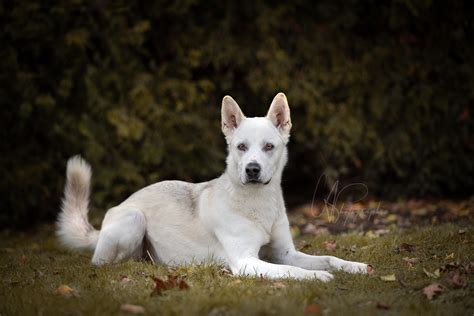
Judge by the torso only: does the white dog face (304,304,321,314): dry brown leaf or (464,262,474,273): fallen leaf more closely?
the fallen leaf

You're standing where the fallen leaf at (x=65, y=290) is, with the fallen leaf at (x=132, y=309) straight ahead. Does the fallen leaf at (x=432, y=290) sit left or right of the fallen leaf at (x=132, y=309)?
left

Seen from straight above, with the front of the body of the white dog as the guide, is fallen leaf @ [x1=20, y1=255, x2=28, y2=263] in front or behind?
behind

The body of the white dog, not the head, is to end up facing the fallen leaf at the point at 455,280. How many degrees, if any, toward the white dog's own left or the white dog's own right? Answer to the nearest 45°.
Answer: approximately 45° to the white dog's own right

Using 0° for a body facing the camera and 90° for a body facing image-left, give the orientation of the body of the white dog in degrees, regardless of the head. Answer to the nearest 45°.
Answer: approximately 270°

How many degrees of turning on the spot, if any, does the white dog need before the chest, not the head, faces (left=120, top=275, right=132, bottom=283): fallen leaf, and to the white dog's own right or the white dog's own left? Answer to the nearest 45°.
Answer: approximately 135° to the white dog's own right

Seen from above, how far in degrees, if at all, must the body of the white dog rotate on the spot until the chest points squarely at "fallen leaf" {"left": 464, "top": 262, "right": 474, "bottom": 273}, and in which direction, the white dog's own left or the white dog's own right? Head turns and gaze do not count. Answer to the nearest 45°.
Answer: approximately 45° to the white dog's own left

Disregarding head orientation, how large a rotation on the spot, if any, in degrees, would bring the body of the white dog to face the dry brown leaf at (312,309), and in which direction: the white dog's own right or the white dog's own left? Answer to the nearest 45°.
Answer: approximately 90° to the white dog's own right
